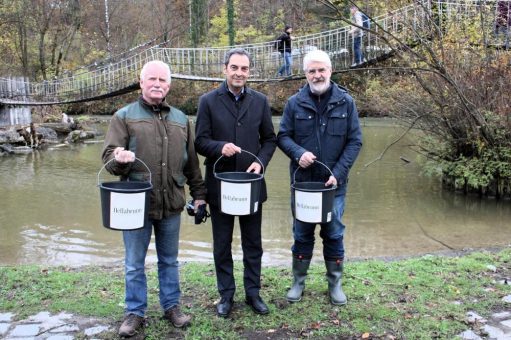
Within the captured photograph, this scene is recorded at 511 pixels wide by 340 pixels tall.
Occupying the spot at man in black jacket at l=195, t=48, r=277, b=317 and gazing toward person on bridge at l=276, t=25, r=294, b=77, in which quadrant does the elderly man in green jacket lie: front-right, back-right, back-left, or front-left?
back-left

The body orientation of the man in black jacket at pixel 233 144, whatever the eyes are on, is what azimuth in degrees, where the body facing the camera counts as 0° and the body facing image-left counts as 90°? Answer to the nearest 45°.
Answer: approximately 0°

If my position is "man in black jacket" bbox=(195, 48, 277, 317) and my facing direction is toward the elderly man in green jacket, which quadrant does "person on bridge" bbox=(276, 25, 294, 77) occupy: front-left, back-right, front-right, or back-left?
back-right

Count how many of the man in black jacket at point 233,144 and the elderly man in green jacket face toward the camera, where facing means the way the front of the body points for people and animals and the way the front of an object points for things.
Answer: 2

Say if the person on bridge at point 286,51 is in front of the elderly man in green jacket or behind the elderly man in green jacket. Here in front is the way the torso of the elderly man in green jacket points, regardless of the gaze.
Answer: behind

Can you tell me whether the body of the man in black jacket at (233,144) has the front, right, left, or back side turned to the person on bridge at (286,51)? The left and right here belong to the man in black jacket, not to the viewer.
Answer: back

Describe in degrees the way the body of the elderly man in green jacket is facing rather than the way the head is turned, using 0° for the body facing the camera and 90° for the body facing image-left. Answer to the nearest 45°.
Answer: approximately 0°
